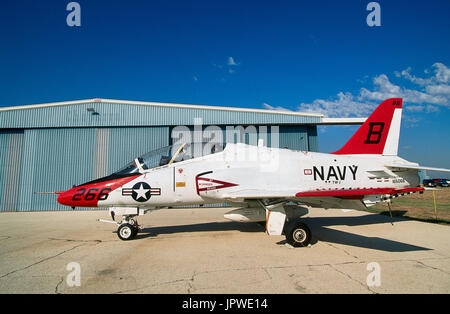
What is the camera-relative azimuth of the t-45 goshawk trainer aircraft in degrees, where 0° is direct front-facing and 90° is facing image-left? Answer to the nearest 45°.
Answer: approximately 90°
